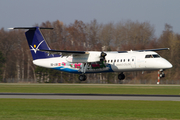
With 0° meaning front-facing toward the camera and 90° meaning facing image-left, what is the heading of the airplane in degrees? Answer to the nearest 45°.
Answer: approximately 315°
